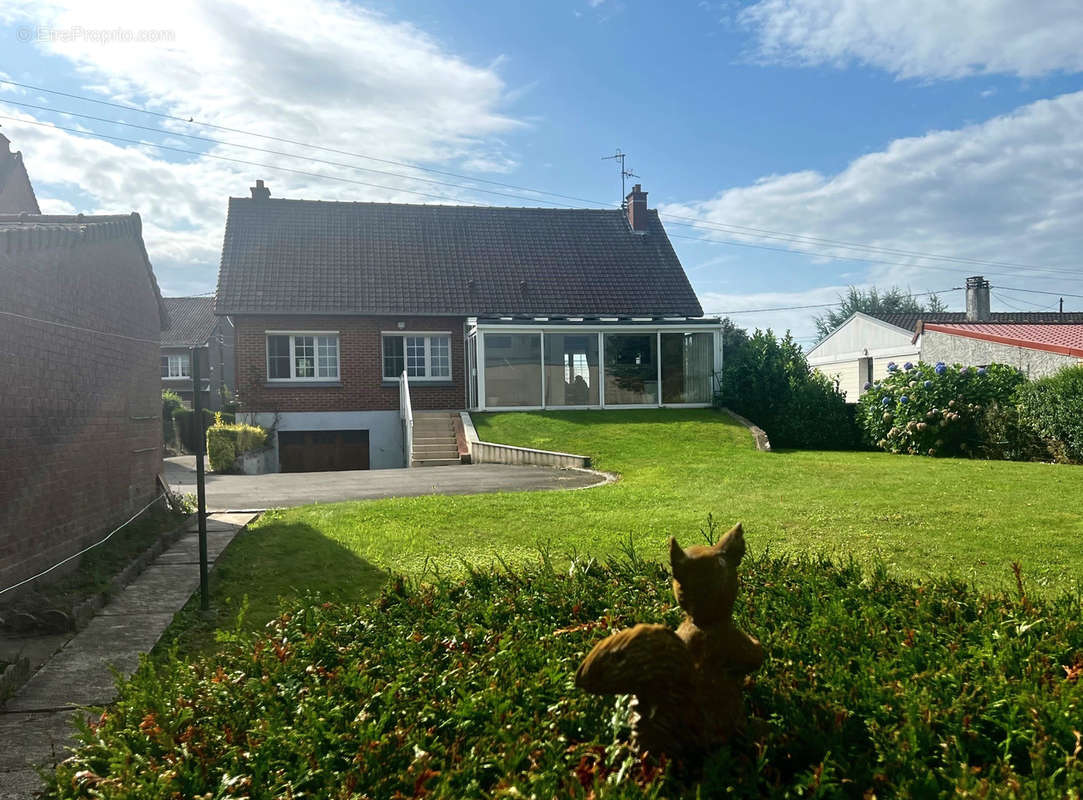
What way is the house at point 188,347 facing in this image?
toward the camera

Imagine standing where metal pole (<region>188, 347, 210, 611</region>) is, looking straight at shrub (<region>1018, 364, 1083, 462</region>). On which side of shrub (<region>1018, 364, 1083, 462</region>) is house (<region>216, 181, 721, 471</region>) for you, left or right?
left

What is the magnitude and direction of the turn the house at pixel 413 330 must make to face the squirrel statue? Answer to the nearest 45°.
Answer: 0° — it already faces it

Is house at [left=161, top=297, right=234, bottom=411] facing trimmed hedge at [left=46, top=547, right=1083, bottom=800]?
yes

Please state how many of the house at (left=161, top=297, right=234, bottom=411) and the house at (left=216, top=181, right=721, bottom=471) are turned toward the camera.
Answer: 2

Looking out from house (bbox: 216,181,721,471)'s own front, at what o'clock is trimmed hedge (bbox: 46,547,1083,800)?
The trimmed hedge is roughly at 12 o'clock from the house.

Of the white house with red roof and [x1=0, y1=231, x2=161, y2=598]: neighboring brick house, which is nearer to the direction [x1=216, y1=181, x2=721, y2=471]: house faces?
the neighboring brick house

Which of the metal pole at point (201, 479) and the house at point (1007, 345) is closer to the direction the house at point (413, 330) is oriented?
the metal pole

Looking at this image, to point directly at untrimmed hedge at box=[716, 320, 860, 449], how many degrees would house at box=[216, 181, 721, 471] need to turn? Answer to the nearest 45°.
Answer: approximately 90° to its left

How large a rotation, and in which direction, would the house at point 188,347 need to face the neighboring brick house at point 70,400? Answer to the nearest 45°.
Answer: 0° — it already faces it

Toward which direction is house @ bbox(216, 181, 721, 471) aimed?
toward the camera

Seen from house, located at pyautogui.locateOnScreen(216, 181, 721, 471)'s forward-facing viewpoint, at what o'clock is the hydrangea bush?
The hydrangea bush is roughly at 10 o'clock from the house.
